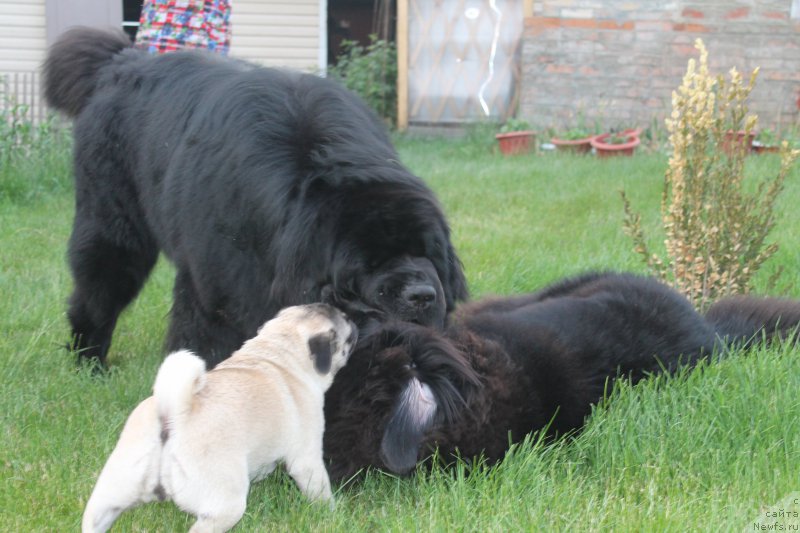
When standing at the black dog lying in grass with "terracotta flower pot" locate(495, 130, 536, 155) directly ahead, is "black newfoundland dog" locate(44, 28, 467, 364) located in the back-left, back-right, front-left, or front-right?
front-left

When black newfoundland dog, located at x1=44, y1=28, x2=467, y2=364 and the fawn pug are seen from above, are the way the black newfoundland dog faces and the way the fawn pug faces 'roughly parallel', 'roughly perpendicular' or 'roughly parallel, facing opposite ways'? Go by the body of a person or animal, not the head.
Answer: roughly perpendicular

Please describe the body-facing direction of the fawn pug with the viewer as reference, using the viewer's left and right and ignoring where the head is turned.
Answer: facing away from the viewer and to the right of the viewer

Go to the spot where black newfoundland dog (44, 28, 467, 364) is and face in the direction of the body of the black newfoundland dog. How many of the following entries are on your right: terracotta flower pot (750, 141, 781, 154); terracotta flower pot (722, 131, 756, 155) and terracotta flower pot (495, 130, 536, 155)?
0

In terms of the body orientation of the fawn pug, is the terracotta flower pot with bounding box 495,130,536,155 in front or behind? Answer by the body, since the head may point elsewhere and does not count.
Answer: in front

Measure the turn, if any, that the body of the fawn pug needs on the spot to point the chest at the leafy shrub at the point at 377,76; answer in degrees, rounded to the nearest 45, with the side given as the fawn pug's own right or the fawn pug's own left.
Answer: approximately 45° to the fawn pug's own left

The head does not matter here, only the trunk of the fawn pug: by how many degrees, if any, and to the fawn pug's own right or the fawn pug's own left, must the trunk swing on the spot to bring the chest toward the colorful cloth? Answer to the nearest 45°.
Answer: approximately 45° to the fawn pug's own left

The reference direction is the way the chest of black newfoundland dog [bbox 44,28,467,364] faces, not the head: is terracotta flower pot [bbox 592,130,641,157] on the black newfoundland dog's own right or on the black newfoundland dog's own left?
on the black newfoundland dog's own left

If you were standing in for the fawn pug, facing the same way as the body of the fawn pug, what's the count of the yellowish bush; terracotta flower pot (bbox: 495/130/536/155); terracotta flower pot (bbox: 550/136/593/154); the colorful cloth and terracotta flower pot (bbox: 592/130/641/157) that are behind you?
0

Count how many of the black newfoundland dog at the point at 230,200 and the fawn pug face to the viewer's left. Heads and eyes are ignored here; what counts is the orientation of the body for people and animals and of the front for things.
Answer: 0

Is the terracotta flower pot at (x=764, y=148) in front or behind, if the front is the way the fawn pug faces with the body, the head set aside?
in front

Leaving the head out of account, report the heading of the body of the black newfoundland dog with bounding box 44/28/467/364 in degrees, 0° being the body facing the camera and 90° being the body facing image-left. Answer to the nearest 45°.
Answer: approximately 315°

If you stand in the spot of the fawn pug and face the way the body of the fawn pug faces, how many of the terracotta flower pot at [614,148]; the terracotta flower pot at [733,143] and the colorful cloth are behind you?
0

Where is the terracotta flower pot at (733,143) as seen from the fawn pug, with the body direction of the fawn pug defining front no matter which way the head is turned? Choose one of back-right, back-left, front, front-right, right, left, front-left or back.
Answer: front
